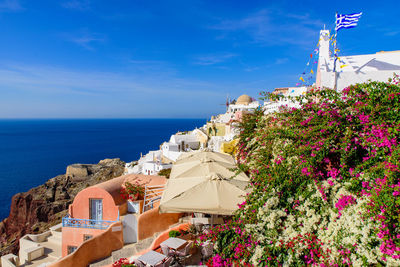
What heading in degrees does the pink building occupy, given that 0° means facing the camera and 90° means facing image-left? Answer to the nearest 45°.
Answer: approximately 45°

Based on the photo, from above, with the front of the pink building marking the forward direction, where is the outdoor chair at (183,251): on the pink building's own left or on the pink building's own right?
on the pink building's own left

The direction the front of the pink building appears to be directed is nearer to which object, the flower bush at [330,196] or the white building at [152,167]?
the flower bush

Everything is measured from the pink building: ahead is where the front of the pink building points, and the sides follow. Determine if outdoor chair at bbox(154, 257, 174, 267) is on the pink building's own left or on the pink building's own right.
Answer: on the pink building's own left

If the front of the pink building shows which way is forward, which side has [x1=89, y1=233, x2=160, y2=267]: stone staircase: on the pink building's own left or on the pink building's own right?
on the pink building's own left

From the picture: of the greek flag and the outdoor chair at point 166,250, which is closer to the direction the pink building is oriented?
the outdoor chair

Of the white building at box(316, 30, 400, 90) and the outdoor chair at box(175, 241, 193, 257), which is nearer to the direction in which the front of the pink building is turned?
the outdoor chair

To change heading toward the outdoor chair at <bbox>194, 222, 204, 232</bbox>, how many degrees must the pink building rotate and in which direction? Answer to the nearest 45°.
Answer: approximately 90° to its left

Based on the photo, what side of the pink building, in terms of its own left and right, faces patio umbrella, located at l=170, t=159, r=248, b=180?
left

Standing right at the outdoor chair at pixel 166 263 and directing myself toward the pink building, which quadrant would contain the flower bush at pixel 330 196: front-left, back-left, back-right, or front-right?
back-right

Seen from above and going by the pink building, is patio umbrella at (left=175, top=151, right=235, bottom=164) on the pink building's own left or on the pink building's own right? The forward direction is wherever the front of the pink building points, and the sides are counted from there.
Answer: on the pink building's own left
